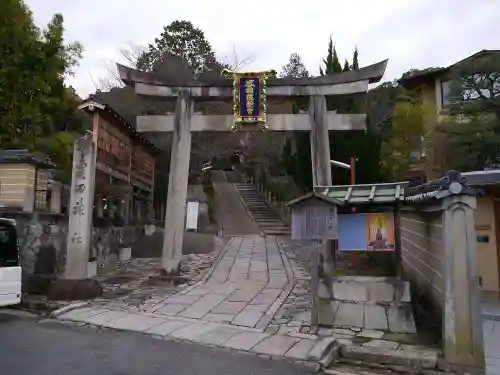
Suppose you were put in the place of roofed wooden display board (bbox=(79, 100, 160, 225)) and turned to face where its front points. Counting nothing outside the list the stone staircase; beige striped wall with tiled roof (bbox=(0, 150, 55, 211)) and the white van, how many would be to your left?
1

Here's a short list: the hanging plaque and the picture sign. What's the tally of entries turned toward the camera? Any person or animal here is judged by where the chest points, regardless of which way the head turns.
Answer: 2

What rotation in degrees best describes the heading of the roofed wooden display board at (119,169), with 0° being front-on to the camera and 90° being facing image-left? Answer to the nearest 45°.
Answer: approximately 315°

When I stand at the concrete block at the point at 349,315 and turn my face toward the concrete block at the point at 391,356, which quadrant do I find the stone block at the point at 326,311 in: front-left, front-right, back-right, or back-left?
back-right

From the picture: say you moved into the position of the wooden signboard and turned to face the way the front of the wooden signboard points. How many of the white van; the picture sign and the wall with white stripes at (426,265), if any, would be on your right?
1

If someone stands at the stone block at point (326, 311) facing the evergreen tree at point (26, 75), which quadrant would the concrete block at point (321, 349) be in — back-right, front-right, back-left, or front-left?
back-left

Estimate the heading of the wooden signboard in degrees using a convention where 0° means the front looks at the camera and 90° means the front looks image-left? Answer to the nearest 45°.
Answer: approximately 0°

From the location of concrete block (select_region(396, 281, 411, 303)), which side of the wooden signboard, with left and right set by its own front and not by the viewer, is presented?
left

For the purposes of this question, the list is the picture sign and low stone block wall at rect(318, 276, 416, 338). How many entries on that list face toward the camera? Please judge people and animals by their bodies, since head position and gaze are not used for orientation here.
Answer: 2

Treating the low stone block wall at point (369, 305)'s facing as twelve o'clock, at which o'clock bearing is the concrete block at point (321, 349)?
The concrete block is roughly at 1 o'clock from the low stone block wall.

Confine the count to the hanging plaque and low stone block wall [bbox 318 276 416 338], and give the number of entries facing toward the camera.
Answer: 2

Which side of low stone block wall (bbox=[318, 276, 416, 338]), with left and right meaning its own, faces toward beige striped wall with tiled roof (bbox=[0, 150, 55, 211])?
right
